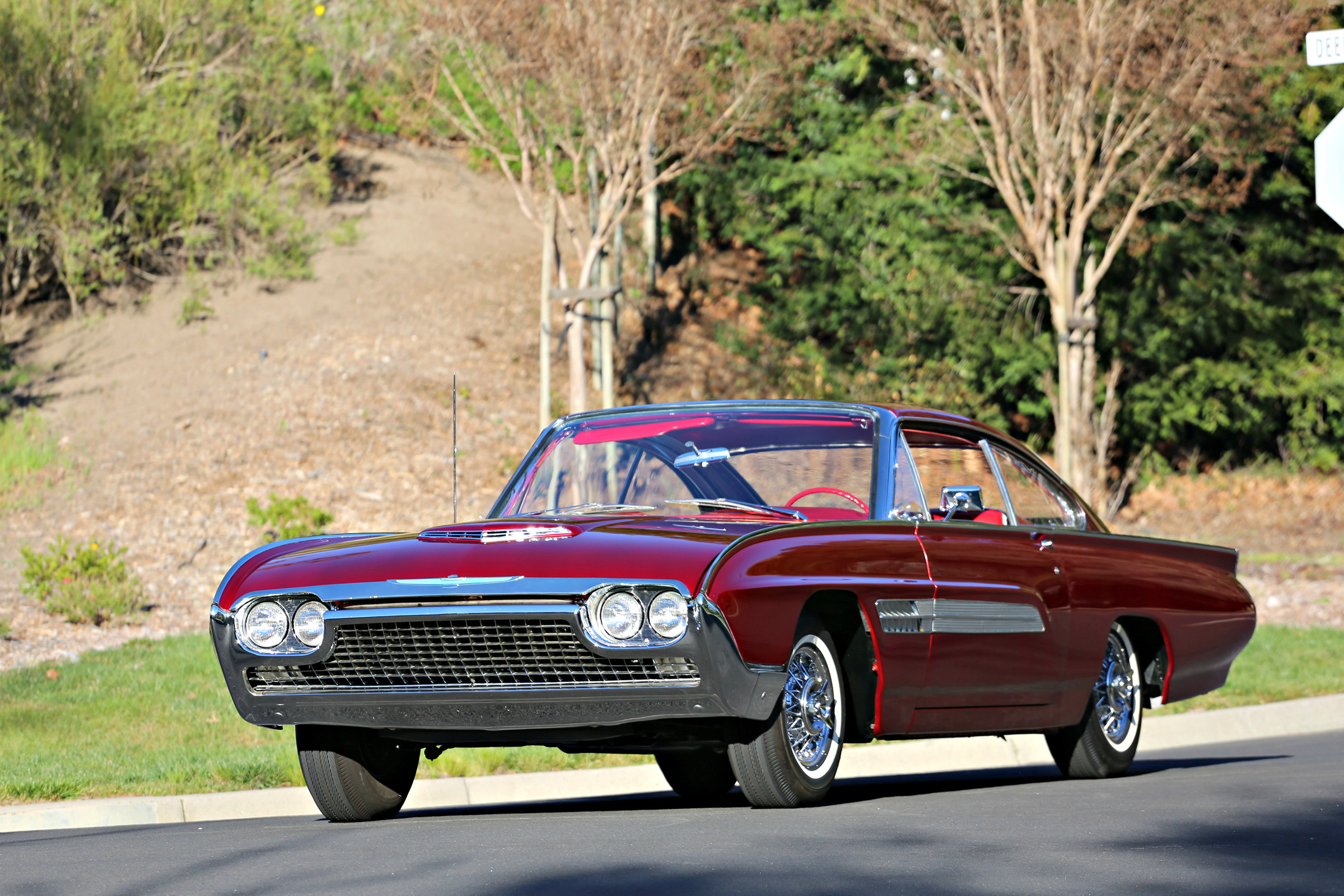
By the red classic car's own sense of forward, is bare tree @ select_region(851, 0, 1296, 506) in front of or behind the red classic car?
behind

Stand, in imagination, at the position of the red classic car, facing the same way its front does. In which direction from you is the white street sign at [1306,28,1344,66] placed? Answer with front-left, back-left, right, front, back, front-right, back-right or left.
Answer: back

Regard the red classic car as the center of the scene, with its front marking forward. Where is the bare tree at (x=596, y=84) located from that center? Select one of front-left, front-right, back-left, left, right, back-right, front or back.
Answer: back-right

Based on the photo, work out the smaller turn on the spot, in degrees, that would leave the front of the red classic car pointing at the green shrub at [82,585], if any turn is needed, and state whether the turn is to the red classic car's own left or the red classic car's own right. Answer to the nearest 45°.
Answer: approximately 90° to the red classic car's own right

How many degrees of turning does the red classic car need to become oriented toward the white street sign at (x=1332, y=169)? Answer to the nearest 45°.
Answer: approximately 180°

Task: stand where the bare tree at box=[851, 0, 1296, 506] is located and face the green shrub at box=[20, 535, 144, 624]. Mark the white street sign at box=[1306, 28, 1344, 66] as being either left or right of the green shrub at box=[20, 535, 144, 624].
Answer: left

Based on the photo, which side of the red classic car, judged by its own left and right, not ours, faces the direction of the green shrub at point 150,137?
right

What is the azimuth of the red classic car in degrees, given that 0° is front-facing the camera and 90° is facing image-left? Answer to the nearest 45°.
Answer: approximately 45°

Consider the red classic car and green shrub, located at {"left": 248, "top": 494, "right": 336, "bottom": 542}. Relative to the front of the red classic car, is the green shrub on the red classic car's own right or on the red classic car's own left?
on the red classic car's own right
